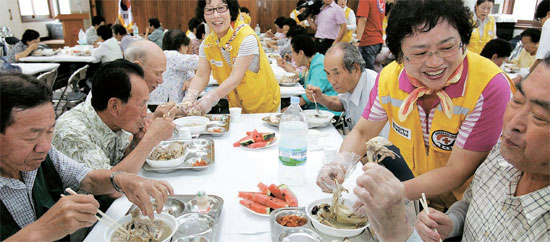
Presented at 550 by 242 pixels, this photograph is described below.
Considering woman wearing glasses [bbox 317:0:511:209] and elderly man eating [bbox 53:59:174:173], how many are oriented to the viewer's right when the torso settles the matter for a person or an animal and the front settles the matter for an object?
1

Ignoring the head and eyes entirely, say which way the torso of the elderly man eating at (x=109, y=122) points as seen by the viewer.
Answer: to the viewer's right

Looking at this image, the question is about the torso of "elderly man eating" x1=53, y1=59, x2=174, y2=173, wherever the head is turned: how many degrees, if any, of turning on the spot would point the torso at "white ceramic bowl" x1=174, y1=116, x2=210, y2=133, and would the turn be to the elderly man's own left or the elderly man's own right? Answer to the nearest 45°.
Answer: approximately 45° to the elderly man's own left

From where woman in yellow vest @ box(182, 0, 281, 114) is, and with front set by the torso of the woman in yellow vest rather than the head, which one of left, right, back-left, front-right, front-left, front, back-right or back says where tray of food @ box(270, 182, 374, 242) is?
front-left

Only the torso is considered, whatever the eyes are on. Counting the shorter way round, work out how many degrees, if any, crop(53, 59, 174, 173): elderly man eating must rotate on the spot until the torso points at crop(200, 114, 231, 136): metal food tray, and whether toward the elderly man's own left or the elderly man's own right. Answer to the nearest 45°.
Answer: approximately 45° to the elderly man's own left

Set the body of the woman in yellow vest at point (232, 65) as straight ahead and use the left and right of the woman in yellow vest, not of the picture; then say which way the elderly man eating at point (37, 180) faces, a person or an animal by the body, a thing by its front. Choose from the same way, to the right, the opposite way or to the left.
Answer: to the left

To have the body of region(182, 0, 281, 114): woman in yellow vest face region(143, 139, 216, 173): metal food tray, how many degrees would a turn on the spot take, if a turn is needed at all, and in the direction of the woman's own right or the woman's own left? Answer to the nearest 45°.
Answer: approximately 45° to the woman's own left
